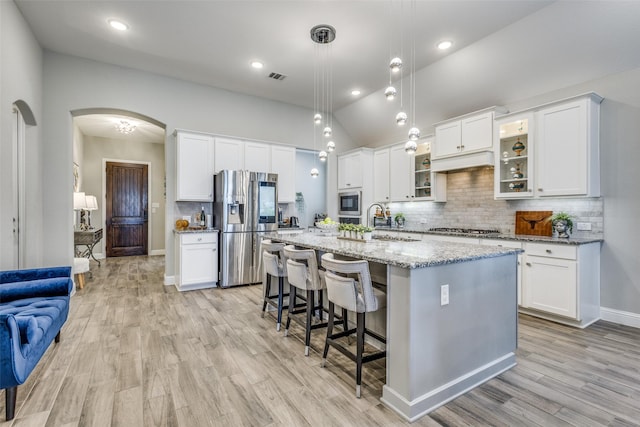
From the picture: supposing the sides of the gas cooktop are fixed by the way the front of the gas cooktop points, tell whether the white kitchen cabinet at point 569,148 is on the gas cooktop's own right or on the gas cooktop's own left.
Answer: on the gas cooktop's own left

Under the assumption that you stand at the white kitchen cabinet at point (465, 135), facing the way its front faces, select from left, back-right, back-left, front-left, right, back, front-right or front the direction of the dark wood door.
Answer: front-right

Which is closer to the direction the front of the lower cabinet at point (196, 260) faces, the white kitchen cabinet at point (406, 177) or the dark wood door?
the white kitchen cabinet

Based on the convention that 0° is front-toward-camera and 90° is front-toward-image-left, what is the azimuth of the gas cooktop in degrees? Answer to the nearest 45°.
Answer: approximately 45°

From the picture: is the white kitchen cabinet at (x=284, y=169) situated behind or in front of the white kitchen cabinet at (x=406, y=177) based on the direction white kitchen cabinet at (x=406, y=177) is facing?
in front

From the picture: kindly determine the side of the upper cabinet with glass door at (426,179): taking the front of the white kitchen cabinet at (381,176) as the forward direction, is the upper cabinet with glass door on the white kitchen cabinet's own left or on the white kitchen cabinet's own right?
on the white kitchen cabinet's own left

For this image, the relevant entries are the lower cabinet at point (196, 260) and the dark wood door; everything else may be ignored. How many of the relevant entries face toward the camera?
2

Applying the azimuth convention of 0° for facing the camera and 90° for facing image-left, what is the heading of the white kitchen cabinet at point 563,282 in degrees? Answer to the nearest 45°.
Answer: approximately 45°

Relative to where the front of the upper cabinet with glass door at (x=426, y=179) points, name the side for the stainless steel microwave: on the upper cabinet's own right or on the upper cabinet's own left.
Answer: on the upper cabinet's own right

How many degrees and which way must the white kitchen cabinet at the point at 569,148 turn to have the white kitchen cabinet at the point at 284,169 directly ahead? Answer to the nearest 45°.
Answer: approximately 45° to its right
